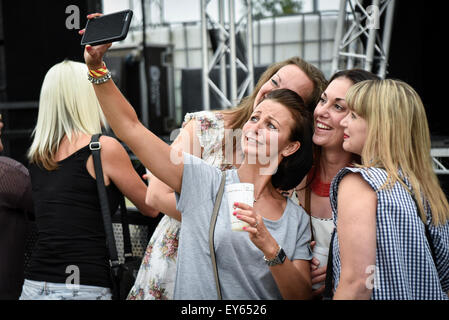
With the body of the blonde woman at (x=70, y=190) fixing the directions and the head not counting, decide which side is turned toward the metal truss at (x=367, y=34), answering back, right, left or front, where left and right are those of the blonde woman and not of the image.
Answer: front

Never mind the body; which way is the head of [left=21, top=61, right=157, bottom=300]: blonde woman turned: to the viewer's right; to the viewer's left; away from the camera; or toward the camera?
away from the camera

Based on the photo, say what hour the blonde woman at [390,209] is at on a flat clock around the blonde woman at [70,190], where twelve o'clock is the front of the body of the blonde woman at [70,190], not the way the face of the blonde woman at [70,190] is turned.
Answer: the blonde woman at [390,209] is roughly at 3 o'clock from the blonde woman at [70,190].

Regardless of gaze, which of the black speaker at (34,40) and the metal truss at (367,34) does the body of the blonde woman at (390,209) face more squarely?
the black speaker

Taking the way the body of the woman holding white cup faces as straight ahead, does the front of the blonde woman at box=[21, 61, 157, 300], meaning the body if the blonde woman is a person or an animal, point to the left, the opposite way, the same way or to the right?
the opposite way

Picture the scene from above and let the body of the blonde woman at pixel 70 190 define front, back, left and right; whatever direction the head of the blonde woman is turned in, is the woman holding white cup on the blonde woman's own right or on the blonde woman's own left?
on the blonde woman's own right

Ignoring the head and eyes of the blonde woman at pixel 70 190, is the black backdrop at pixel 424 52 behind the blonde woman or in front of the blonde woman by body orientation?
in front

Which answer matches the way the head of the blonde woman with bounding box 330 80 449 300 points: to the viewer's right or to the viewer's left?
to the viewer's left

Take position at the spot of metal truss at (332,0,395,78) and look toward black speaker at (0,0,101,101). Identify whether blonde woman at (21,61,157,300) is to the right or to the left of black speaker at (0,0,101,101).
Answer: left

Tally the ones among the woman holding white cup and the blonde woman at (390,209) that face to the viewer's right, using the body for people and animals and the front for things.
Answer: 0

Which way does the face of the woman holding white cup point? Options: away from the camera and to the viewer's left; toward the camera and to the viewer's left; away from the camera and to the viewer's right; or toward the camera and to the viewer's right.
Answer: toward the camera and to the viewer's left

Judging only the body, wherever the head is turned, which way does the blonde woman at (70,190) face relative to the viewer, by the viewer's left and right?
facing away from the viewer and to the right of the viewer

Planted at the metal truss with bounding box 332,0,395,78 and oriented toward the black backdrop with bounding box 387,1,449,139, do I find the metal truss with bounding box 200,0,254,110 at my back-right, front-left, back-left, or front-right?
back-left
